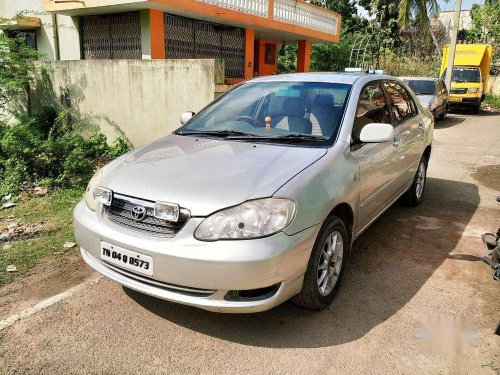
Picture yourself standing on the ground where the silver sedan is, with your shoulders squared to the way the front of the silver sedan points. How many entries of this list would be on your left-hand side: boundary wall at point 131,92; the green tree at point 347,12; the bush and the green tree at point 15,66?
0

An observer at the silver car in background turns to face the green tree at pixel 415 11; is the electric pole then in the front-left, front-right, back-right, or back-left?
front-right

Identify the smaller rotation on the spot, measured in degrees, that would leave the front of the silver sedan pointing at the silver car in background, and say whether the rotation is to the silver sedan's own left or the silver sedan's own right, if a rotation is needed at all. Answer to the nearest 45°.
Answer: approximately 180°

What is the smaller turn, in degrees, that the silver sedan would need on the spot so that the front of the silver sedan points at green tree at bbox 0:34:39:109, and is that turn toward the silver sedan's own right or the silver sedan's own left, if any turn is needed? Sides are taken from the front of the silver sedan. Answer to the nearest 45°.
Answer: approximately 90° to the silver sedan's own right

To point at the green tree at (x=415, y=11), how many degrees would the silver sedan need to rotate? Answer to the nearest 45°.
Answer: approximately 135° to its right

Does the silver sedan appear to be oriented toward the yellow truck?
no

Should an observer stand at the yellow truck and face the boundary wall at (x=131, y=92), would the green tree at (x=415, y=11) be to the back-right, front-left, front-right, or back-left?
back-right

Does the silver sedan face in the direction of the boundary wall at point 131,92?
no

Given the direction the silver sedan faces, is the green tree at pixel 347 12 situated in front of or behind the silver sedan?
behind

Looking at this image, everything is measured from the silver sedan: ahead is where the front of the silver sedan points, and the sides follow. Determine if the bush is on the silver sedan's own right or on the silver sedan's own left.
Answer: on the silver sedan's own right

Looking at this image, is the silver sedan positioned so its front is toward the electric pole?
no

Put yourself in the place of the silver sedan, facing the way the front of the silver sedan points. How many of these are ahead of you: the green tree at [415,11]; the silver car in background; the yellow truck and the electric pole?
0
